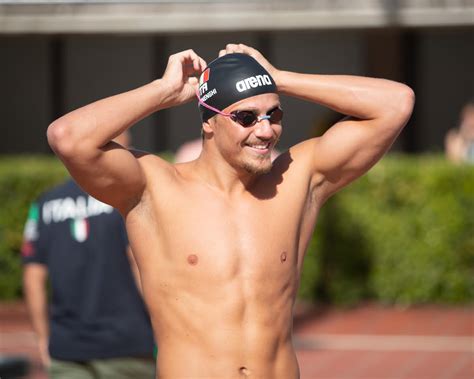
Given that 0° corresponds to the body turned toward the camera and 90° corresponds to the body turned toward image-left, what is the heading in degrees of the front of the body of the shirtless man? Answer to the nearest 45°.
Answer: approximately 315°

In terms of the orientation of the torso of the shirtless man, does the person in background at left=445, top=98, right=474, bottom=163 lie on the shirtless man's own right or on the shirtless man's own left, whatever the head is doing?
on the shirtless man's own left

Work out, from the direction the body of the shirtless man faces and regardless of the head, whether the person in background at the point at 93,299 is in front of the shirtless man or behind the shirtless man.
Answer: behind
